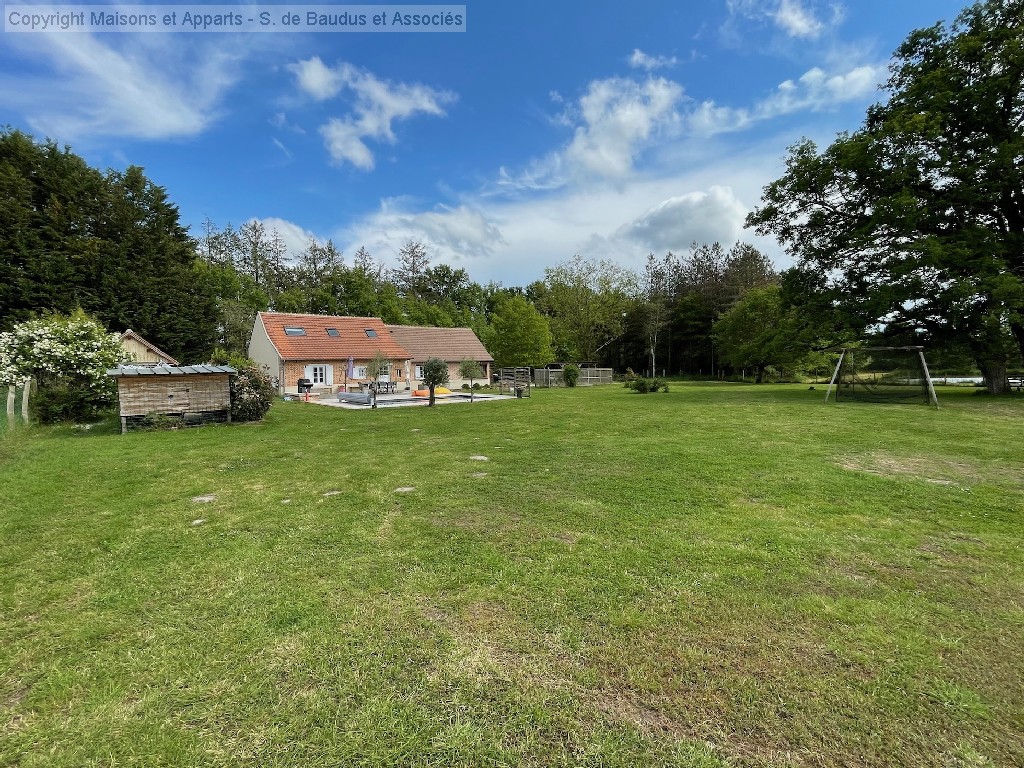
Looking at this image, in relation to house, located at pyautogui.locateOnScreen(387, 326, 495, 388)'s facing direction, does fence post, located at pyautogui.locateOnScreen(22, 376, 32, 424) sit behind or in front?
in front

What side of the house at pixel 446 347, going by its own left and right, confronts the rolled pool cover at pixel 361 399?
front

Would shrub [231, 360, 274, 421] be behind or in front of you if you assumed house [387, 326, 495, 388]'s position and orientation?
in front

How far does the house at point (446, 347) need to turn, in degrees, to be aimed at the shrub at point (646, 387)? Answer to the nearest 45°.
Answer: approximately 45° to its left

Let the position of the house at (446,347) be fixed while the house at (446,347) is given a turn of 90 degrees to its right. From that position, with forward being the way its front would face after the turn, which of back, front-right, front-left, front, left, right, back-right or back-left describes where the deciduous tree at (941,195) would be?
back-left

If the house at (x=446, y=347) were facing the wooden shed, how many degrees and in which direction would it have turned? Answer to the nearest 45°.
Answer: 0° — it already faces it

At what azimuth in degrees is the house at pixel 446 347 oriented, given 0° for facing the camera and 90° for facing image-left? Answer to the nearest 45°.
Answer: approximately 0°
